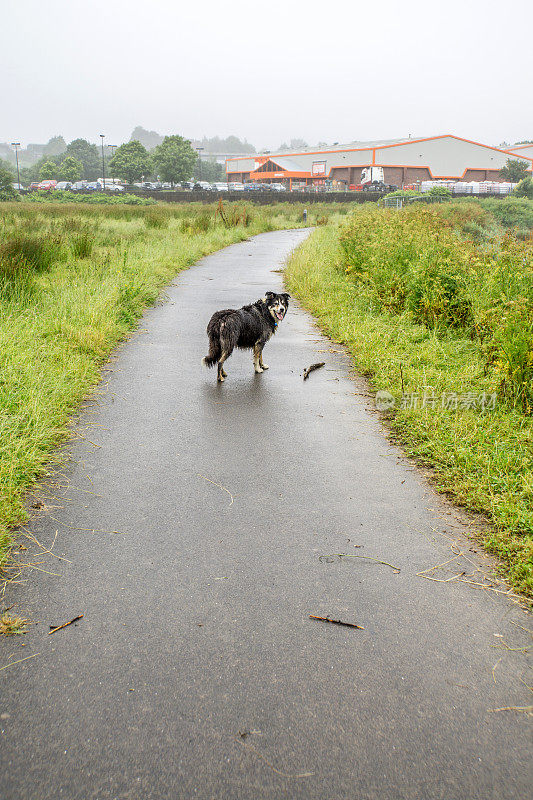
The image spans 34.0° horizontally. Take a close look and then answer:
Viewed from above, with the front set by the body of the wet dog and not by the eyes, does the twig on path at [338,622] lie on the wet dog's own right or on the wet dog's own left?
on the wet dog's own right

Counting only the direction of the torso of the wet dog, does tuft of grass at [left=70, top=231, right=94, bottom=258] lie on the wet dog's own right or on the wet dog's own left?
on the wet dog's own left

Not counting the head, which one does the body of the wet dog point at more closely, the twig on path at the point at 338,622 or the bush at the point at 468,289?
the bush

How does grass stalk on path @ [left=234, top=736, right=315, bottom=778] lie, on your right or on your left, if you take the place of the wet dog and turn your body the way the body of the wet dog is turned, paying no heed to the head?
on your right

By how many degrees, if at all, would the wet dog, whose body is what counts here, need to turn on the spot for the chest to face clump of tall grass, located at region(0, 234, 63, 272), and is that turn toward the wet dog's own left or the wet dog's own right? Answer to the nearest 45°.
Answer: approximately 90° to the wet dog's own left

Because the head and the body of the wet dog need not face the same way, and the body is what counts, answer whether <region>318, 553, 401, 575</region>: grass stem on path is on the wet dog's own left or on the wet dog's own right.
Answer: on the wet dog's own right

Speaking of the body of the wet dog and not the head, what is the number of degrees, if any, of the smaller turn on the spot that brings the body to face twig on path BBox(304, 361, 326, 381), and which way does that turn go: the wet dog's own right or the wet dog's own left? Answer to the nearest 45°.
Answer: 0° — it already faces it

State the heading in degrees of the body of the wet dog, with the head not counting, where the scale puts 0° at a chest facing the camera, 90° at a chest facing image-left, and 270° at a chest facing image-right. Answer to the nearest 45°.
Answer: approximately 225°

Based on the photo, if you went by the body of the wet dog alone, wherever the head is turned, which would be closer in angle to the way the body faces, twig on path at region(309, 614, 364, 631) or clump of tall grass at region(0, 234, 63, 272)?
the clump of tall grass

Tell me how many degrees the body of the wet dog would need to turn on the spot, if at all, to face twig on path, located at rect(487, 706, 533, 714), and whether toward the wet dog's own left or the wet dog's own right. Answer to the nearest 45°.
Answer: approximately 135° to the wet dog's own right

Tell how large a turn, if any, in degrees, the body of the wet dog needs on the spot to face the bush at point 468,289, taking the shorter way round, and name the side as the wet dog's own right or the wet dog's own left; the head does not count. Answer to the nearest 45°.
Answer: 0° — it already faces it
